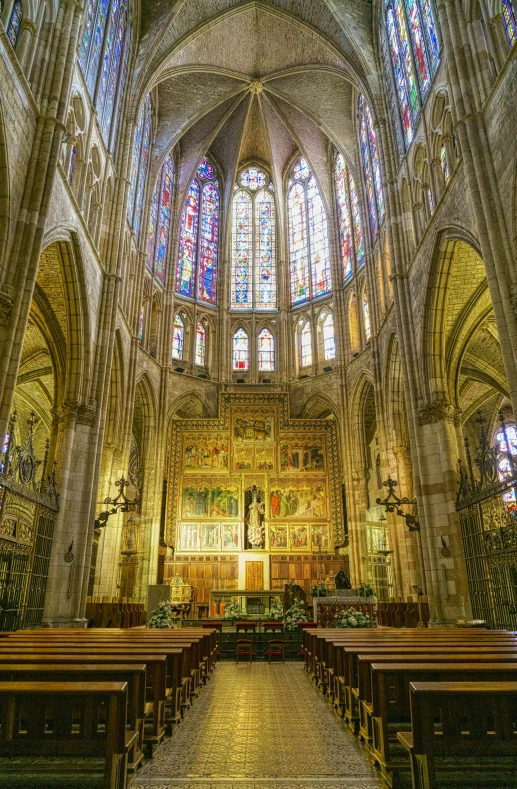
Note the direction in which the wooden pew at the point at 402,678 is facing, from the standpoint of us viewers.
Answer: facing away from the viewer

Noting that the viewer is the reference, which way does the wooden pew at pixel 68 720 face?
facing away from the viewer

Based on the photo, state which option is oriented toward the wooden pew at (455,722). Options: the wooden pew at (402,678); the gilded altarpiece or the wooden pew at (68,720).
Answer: the gilded altarpiece

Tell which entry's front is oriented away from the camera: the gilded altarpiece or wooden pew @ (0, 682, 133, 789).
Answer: the wooden pew

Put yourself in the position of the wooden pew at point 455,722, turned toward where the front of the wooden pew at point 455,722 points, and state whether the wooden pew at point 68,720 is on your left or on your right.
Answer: on your left

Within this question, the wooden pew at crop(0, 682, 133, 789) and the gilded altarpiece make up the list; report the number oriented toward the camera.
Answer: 1

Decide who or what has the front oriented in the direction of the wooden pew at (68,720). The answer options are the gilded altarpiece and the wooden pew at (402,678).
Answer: the gilded altarpiece

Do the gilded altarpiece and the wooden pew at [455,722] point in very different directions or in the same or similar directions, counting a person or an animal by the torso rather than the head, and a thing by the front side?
very different directions

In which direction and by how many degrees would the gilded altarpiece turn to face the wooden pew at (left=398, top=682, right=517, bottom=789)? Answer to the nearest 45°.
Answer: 0° — it already faces it

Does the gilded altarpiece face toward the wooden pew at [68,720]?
yes

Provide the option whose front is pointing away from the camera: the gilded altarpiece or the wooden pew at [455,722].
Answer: the wooden pew

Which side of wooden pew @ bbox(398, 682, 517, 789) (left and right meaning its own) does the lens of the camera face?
back

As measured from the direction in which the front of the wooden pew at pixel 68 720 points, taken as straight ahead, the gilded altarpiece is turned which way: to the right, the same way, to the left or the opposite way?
the opposite way

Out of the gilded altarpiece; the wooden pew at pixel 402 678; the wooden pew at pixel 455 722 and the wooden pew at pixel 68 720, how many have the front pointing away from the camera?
3

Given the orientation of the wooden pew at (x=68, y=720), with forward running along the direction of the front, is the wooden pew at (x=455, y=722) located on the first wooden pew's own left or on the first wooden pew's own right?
on the first wooden pew's own right
